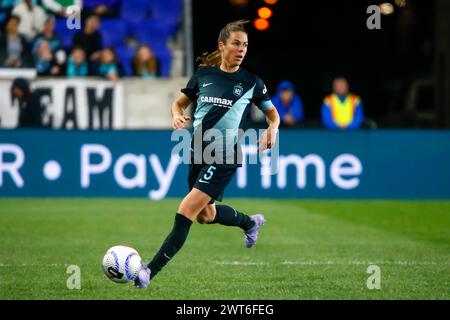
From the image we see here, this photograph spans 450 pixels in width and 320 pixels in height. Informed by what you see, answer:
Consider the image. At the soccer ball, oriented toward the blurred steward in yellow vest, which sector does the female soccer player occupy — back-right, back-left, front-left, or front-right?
front-right

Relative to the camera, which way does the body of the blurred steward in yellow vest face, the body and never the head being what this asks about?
toward the camera

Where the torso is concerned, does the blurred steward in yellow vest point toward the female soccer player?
yes

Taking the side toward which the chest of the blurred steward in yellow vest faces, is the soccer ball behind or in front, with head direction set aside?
in front

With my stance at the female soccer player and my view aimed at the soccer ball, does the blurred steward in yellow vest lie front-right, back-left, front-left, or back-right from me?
back-right
